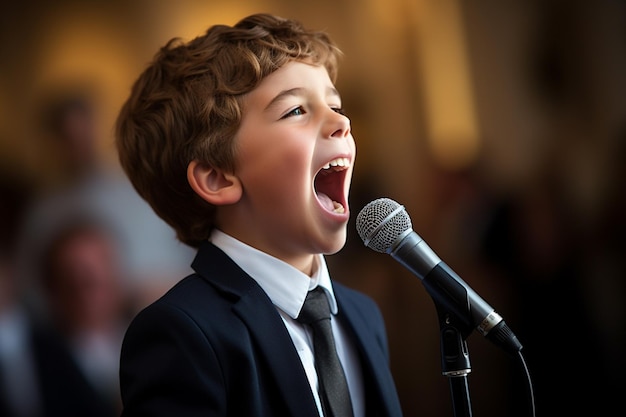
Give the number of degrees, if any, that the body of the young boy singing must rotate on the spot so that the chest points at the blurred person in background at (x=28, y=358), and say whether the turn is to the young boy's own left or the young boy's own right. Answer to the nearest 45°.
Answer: approximately 180°

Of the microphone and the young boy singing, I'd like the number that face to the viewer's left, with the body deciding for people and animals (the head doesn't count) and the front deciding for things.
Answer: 1

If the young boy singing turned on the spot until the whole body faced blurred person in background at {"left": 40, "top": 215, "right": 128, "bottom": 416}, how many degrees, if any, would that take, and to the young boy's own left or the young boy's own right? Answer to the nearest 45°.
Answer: approximately 135° to the young boy's own left

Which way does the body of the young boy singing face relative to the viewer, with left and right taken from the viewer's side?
facing the viewer and to the right of the viewer

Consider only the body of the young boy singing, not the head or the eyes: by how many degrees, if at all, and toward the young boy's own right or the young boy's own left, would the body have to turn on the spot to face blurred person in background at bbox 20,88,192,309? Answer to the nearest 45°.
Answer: approximately 135° to the young boy's own left

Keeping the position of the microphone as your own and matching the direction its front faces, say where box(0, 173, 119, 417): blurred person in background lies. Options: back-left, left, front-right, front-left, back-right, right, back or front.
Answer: front-right

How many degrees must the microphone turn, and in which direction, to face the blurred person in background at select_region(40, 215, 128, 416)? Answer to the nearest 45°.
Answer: approximately 45° to its right

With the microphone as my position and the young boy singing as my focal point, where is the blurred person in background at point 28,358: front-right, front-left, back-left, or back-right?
front-right

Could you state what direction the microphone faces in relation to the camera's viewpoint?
facing to the left of the viewer
